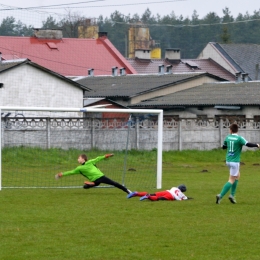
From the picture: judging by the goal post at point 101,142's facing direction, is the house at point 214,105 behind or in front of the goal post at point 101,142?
behind

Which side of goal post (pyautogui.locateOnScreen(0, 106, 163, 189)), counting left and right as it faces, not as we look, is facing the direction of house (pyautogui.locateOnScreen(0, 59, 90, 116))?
back

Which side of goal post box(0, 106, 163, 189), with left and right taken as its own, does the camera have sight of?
front

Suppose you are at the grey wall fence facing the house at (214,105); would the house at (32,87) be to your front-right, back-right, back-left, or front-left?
front-left
